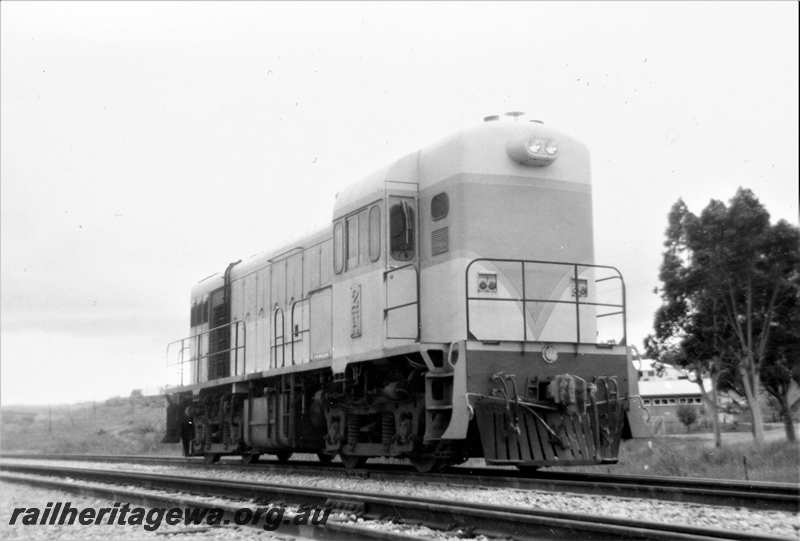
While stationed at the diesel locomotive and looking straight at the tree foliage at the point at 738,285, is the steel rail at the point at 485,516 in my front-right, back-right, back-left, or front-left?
back-right

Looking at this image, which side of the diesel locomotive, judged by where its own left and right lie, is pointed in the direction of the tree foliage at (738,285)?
left

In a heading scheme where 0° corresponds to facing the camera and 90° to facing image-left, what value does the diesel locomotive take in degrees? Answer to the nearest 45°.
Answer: approximately 315°

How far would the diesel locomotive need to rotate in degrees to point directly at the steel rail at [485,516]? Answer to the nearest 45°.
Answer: approximately 45° to its right

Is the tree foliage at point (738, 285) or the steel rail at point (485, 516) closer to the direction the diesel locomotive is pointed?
the steel rail

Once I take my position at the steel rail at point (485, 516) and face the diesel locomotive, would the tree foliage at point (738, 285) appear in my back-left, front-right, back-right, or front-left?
front-right

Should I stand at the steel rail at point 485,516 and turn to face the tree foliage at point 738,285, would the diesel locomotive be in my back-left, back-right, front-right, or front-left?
front-left

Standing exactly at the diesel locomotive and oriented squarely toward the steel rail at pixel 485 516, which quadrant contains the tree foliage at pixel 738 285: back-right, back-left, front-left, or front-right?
back-left
